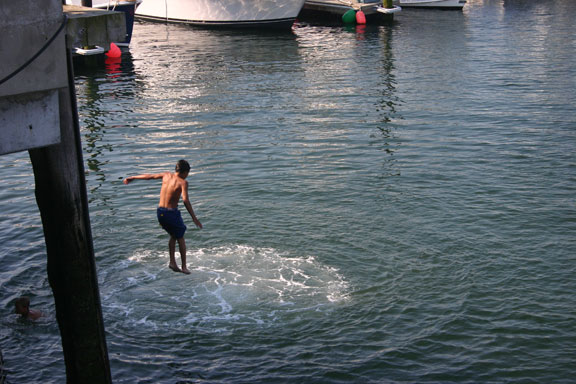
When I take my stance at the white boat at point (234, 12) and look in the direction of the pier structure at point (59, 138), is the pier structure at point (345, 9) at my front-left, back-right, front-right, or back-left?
back-left

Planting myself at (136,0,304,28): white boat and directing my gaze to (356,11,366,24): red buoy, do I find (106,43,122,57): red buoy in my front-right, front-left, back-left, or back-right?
back-right

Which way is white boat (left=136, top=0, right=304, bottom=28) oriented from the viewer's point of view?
to the viewer's right

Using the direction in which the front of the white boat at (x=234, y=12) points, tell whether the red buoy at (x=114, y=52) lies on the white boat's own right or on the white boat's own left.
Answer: on the white boat's own right

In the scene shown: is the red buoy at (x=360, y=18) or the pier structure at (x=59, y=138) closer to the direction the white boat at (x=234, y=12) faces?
the red buoy

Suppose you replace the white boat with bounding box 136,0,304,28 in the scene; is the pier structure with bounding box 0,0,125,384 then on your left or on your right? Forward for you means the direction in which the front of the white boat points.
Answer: on your right

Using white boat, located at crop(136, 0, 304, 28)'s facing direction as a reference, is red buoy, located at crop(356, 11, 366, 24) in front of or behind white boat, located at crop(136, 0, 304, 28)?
in front

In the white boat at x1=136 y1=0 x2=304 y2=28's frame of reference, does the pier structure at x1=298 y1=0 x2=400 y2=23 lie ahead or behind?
ahead
